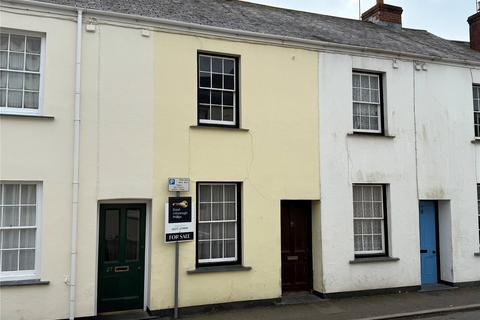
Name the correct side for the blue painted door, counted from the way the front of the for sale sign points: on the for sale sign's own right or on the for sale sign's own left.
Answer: on the for sale sign's own left

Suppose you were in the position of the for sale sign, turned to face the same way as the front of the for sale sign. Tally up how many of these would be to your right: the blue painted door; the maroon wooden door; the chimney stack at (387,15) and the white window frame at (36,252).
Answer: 1

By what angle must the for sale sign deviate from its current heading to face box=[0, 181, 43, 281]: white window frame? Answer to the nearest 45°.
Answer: approximately 90° to its right

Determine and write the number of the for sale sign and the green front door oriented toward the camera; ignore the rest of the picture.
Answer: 2

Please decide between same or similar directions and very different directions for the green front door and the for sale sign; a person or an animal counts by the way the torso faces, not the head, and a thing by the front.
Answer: same or similar directions

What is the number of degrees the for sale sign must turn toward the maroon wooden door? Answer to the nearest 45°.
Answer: approximately 135° to its left

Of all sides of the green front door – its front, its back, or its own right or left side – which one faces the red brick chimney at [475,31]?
left

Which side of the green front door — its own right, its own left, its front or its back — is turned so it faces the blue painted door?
left

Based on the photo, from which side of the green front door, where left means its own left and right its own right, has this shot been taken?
front

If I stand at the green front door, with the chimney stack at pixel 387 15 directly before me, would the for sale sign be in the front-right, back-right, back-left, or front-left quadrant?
front-right

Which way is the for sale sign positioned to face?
toward the camera
